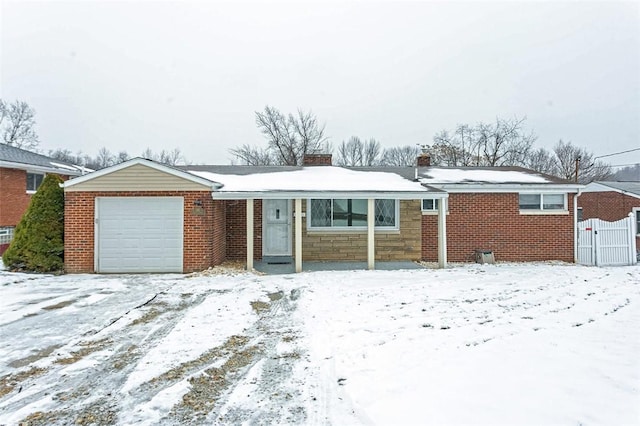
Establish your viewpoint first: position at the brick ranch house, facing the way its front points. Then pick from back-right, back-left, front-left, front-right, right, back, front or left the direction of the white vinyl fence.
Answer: left

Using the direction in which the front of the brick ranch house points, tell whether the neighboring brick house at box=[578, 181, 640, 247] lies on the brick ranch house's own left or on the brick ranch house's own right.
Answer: on the brick ranch house's own left

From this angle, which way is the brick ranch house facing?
toward the camera

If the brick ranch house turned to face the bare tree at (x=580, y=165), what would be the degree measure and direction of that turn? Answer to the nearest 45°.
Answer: approximately 135° to its left

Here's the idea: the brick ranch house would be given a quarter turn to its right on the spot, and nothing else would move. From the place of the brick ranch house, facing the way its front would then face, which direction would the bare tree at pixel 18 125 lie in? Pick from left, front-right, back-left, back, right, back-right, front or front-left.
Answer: front-right

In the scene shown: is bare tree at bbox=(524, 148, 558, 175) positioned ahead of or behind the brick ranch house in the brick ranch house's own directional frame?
behind

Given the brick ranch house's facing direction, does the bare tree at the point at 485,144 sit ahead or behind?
behind

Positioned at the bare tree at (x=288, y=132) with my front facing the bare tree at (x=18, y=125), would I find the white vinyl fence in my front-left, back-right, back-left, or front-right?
back-left

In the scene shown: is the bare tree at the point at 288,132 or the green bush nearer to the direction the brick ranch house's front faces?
the green bush

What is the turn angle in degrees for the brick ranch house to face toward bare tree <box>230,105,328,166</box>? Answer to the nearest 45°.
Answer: approximately 180°

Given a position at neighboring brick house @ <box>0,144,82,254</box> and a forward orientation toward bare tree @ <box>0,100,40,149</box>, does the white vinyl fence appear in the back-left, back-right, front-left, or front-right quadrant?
back-right

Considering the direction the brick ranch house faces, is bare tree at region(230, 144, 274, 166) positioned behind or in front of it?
behind
